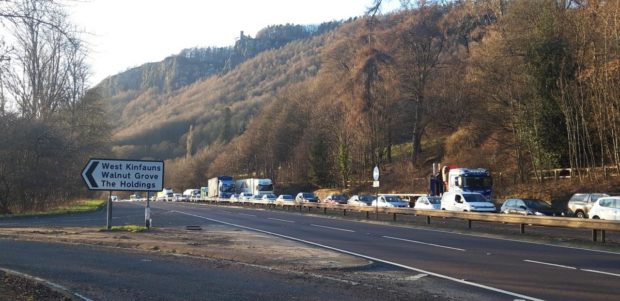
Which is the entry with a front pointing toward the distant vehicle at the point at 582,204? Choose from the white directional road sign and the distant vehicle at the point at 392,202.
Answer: the distant vehicle at the point at 392,202

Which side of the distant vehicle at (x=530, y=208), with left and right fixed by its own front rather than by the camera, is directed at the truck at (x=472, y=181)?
back

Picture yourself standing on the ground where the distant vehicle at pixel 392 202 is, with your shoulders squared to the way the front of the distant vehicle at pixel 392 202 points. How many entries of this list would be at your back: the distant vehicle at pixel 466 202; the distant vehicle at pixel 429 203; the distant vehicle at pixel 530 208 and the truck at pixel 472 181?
0

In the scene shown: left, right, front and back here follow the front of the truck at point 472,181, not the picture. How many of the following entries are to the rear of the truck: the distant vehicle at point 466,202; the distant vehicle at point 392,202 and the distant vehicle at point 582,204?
1

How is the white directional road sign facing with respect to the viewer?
toward the camera

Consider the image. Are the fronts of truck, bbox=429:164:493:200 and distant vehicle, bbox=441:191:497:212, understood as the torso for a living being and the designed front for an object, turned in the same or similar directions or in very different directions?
same or similar directions

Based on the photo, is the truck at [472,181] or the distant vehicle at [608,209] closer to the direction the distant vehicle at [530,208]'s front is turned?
the distant vehicle

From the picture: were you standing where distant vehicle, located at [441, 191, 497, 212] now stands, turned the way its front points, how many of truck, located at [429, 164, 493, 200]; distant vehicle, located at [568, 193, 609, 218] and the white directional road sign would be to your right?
1

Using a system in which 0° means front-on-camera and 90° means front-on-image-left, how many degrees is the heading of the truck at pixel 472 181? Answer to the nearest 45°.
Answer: approximately 315°

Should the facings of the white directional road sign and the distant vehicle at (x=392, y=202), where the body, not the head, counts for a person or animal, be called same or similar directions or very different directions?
same or similar directions

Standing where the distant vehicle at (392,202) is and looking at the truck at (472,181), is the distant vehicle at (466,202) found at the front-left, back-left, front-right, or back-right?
front-right

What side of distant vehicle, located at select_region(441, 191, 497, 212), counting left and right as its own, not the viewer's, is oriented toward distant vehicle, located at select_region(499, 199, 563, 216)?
front

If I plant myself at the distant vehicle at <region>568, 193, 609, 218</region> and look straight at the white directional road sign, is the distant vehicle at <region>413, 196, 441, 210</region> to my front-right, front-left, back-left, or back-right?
back-right

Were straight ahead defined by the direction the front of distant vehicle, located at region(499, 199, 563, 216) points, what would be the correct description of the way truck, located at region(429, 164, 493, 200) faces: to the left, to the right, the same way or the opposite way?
the same way

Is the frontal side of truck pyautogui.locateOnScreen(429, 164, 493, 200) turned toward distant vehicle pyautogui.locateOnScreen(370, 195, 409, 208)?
no

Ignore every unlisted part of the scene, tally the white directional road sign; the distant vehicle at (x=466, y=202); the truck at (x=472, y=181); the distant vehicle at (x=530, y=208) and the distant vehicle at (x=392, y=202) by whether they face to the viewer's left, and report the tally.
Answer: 0

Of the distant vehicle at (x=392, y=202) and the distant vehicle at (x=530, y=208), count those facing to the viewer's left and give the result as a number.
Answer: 0

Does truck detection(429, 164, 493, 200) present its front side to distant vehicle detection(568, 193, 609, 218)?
yes

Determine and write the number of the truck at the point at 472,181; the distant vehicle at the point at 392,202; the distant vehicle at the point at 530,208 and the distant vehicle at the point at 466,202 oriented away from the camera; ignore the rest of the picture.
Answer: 0

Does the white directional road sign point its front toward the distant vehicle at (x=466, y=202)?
no

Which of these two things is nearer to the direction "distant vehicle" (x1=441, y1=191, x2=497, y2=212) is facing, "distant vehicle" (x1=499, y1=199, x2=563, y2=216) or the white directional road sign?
the distant vehicle

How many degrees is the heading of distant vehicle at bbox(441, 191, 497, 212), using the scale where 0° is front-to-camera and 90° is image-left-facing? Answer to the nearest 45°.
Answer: approximately 315°
